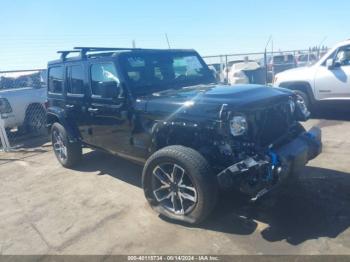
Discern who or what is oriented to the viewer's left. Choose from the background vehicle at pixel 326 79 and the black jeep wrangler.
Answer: the background vehicle

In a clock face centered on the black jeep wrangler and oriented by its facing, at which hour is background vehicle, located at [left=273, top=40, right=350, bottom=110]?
The background vehicle is roughly at 9 o'clock from the black jeep wrangler.

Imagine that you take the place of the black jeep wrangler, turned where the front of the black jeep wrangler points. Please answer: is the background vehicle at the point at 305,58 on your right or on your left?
on your left

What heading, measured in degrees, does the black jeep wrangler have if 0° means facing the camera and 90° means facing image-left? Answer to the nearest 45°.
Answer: approximately 315°

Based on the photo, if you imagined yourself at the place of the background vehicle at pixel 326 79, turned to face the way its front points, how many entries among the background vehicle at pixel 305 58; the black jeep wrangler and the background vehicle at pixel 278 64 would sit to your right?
2

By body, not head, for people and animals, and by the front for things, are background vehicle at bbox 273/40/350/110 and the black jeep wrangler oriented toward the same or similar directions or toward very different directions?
very different directions

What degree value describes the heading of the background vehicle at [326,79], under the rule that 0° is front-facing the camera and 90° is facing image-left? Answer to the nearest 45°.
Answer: approximately 90°

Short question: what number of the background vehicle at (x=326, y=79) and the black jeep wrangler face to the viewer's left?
1

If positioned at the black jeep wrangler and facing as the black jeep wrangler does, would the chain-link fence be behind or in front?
behind

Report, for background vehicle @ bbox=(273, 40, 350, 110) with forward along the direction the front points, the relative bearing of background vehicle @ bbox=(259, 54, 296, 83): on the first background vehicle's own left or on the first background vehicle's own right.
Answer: on the first background vehicle's own right
